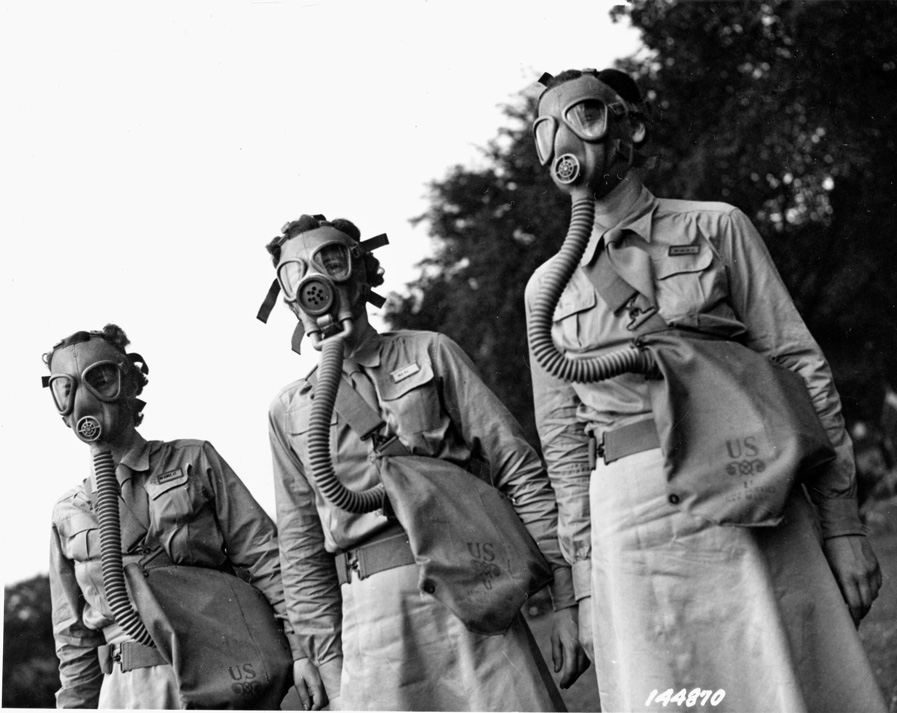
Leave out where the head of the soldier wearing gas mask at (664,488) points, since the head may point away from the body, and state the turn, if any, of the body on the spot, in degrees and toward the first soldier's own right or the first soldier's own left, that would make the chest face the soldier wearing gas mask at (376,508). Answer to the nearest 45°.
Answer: approximately 45° to the first soldier's own right

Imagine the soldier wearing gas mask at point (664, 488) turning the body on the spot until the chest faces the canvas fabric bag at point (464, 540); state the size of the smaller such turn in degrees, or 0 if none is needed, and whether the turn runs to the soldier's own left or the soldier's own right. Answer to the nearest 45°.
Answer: approximately 45° to the soldier's own right

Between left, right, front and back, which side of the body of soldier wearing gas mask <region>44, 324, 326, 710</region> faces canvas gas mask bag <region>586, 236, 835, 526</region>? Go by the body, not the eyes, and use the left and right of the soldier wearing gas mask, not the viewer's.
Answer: left

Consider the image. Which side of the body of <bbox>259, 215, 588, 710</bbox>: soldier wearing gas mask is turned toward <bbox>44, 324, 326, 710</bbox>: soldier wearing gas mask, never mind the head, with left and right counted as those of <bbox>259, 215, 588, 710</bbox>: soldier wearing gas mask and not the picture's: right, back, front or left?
right

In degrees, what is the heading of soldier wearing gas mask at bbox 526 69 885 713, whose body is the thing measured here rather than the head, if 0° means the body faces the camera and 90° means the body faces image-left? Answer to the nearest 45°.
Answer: approximately 45°

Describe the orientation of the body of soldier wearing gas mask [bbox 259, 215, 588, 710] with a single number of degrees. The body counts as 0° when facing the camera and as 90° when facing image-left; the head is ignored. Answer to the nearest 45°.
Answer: approximately 45°

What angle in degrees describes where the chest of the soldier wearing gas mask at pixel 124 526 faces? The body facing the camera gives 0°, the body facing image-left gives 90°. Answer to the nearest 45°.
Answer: approximately 45°

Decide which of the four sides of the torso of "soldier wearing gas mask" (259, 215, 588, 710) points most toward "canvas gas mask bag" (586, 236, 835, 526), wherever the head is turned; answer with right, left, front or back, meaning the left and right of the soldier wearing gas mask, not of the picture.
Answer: left

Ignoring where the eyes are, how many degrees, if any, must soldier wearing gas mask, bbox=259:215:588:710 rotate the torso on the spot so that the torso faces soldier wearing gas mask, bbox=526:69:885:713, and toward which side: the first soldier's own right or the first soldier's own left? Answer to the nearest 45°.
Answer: approximately 90° to the first soldier's own left
